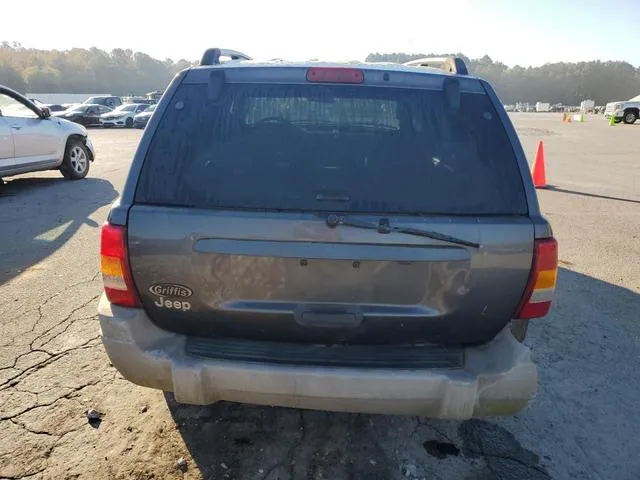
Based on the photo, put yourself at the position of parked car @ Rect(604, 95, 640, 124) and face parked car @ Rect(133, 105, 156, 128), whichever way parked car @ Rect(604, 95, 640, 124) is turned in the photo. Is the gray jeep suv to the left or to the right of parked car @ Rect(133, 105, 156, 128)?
left

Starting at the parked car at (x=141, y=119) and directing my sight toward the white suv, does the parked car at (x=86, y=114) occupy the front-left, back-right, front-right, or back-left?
back-right

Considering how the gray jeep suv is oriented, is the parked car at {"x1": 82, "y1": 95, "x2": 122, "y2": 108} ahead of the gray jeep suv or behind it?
ahead

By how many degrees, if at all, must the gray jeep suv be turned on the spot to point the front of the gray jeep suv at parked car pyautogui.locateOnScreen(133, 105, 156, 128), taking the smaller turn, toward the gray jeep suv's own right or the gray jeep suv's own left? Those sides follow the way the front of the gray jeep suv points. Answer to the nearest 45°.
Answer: approximately 45° to the gray jeep suv's own left

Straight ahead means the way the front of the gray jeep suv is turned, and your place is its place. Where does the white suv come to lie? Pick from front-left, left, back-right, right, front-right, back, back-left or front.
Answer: front-left

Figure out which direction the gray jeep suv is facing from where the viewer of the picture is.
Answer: facing away from the viewer

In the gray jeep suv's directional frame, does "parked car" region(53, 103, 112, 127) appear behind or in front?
in front

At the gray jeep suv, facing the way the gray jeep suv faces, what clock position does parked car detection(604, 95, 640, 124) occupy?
The parked car is roughly at 1 o'clock from the gray jeep suv.

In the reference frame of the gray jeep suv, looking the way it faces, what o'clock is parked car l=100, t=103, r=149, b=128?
The parked car is roughly at 11 o'clock from the gray jeep suv.
